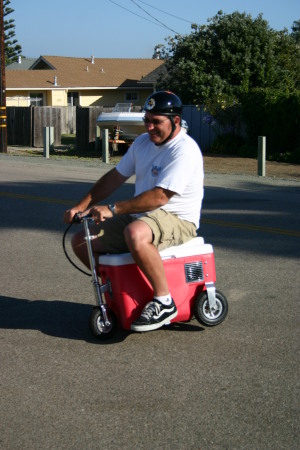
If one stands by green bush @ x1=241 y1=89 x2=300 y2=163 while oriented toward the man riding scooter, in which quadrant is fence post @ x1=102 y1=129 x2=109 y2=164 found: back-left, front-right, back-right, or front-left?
front-right

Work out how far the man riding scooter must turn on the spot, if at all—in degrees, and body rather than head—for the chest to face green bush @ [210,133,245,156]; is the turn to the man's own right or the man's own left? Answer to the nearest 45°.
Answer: approximately 135° to the man's own right

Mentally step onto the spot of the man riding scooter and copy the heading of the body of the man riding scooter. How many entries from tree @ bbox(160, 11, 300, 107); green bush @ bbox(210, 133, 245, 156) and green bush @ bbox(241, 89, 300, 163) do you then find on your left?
0

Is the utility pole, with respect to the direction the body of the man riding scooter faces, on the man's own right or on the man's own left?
on the man's own right

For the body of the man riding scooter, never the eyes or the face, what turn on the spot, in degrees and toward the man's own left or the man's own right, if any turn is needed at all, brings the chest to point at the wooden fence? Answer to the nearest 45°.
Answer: approximately 135° to the man's own right

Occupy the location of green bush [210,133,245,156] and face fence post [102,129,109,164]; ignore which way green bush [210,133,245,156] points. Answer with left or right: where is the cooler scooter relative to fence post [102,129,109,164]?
left

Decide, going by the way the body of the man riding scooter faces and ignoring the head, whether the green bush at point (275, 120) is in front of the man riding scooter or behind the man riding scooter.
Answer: behind

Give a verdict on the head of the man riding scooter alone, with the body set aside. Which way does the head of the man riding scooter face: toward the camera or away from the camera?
toward the camera

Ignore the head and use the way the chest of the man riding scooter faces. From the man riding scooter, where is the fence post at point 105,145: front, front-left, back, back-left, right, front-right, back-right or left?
back-right

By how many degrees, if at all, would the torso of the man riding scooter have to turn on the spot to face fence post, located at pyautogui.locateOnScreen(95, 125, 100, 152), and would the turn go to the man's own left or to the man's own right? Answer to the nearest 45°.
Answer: approximately 135° to the man's own right

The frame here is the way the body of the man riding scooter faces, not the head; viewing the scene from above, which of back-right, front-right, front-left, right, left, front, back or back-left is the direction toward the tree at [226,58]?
back-right

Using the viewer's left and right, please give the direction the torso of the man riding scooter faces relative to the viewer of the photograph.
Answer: facing the viewer and to the left of the viewer
